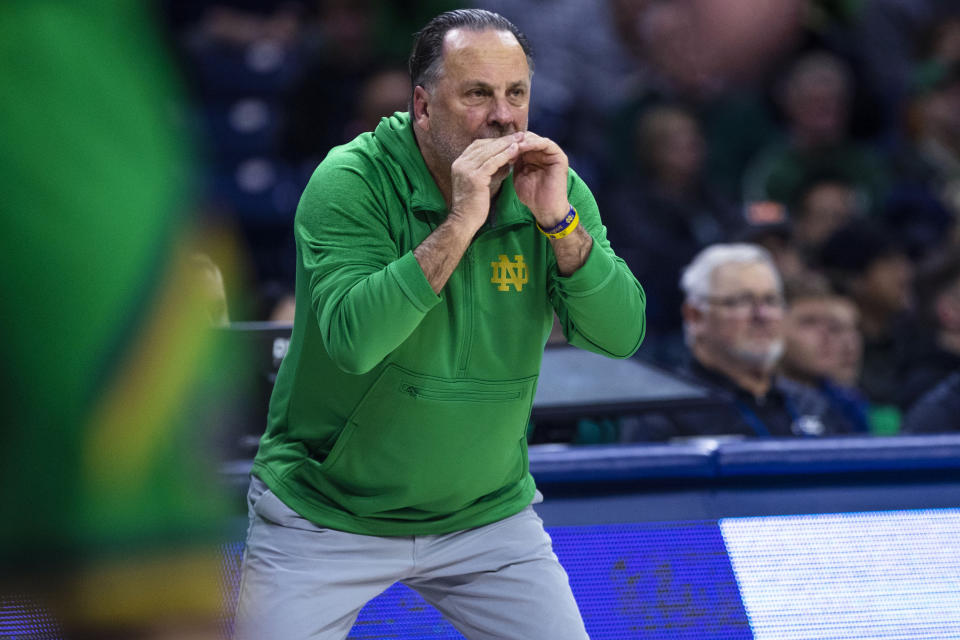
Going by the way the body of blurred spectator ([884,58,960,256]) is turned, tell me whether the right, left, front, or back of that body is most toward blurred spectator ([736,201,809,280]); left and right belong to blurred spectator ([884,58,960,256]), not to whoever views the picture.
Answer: right

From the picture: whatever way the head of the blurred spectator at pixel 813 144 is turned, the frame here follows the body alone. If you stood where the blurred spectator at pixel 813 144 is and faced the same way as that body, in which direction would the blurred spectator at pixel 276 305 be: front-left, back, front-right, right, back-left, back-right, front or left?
front-right

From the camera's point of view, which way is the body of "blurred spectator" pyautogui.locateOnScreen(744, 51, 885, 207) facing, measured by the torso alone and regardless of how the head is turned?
toward the camera

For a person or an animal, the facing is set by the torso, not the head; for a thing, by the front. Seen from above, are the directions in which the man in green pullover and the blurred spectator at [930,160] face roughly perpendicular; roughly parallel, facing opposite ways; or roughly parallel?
roughly parallel

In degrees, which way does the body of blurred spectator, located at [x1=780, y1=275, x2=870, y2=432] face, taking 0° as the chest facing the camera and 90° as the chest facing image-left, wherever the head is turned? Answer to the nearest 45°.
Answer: approximately 315°

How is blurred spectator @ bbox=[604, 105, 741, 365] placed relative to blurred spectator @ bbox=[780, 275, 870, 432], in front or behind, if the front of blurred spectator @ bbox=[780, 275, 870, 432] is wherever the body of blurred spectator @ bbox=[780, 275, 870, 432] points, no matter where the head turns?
behind

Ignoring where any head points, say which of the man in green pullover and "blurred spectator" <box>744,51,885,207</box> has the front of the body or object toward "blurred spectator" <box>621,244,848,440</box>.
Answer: "blurred spectator" <box>744,51,885,207</box>

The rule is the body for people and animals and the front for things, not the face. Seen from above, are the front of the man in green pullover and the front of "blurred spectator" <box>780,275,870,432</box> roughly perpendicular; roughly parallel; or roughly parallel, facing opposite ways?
roughly parallel

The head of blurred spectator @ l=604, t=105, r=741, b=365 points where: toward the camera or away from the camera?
toward the camera

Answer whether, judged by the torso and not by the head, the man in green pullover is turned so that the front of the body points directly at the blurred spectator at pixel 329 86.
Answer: no

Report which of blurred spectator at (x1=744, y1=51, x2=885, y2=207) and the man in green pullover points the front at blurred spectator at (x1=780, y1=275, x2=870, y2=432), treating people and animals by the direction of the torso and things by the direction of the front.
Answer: blurred spectator at (x1=744, y1=51, x2=885, y2=207)

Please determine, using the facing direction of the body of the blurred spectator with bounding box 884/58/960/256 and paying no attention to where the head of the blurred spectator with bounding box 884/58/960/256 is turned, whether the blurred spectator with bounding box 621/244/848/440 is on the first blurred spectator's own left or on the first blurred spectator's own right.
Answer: on the first blurred spectator's own right

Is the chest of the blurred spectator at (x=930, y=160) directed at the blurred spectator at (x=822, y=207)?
no

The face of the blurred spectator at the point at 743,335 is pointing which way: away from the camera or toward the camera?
toward the camera

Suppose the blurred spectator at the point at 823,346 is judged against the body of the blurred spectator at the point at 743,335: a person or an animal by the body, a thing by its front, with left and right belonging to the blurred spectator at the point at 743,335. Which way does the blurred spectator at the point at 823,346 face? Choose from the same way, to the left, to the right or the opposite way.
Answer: the same way
